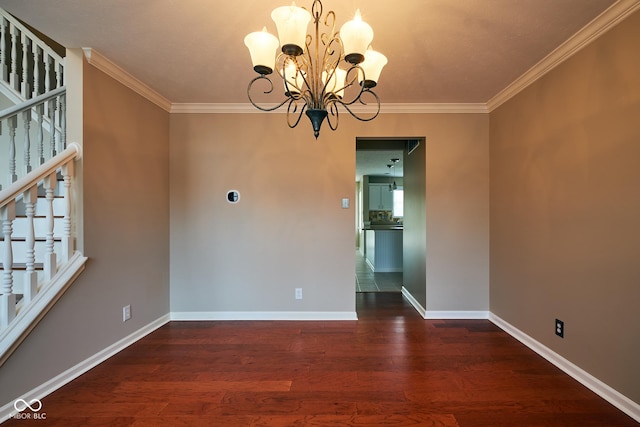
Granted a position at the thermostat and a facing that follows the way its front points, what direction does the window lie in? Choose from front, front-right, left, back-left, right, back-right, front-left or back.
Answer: back-left

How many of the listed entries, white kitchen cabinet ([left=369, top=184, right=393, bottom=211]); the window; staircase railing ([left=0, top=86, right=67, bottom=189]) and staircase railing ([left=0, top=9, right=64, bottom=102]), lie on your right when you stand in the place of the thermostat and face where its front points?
2

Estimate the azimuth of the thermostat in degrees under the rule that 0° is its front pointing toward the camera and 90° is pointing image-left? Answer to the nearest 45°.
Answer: approximately 0°

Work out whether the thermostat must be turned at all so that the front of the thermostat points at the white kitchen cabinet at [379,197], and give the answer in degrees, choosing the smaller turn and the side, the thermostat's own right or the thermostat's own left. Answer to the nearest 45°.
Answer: approximately 135° to the thermostat's own left

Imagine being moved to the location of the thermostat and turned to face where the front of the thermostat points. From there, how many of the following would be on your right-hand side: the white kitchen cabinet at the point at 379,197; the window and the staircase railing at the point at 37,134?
1

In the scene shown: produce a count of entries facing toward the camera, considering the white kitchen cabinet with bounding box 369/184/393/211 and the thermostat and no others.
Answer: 2

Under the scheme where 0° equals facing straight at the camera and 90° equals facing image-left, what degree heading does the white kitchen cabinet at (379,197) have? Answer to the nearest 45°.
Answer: approximately 0°

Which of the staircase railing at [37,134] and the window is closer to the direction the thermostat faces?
the staircase railing

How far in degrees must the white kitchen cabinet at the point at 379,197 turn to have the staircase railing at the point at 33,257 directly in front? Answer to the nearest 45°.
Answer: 0° — it already faces it

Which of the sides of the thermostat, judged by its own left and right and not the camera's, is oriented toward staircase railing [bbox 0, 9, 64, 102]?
right
